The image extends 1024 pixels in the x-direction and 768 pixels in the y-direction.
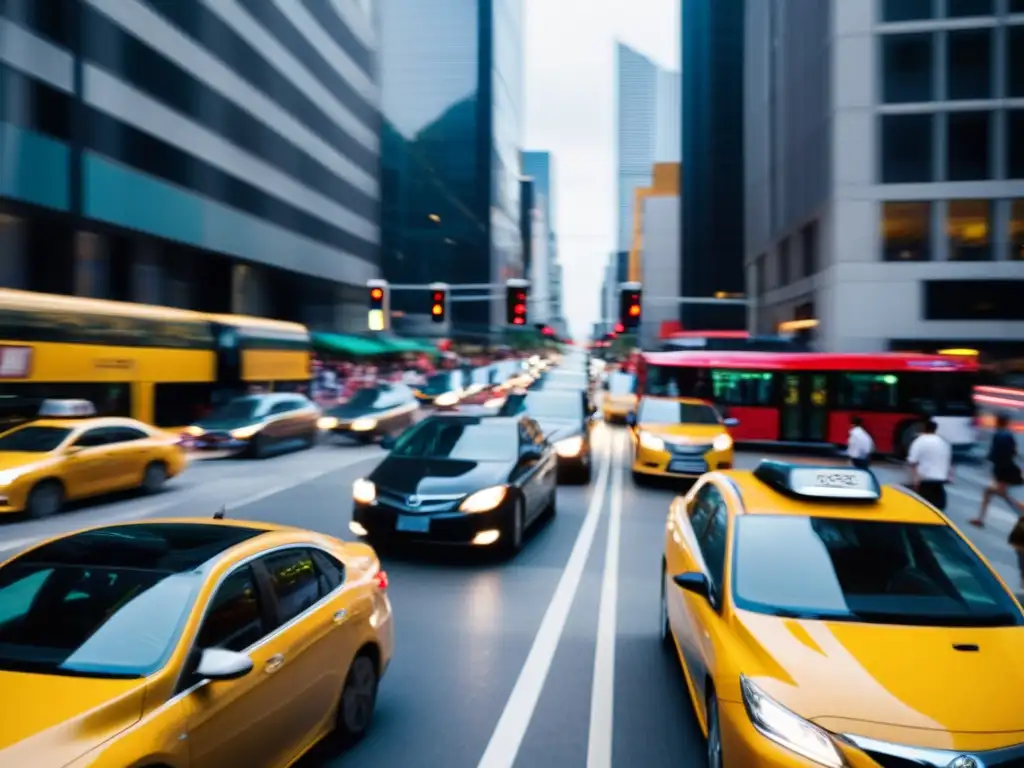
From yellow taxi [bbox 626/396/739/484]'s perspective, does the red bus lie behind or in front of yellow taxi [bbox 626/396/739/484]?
behind

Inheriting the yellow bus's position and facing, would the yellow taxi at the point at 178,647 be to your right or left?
on your left

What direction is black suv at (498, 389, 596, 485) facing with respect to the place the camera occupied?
facing the viewer

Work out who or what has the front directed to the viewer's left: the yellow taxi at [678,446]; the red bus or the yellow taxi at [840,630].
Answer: the red bus

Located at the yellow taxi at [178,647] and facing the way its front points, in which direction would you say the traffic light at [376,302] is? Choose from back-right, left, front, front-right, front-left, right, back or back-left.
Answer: back-right

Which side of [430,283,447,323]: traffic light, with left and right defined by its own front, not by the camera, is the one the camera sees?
front

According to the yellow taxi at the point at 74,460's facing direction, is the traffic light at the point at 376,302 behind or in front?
behind

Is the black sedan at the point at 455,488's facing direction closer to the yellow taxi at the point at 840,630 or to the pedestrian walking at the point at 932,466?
the yellow taxi

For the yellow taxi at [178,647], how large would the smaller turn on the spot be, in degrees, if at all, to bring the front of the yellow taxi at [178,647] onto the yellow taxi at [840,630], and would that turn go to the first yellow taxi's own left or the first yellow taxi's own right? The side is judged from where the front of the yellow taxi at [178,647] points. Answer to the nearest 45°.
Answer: approximately 135° to the first yellow taxi's own left

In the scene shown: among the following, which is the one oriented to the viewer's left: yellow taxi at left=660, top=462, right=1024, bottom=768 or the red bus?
the red bus

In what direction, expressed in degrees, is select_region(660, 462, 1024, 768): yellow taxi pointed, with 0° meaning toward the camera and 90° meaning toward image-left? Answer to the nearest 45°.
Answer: approximately 315°

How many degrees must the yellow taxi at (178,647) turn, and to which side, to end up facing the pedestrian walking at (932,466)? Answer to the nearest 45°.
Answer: approximately 180°

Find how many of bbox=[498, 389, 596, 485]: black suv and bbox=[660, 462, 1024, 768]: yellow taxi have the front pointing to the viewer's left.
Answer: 0

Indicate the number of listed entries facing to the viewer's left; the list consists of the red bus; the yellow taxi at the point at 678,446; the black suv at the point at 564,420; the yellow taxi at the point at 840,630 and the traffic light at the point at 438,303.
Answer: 1

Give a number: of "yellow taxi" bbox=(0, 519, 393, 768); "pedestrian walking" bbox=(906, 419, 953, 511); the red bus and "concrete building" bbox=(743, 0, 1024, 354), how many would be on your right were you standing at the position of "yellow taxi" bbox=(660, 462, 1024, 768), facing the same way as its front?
1

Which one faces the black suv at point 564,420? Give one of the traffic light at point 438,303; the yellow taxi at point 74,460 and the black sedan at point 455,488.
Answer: the traffic light

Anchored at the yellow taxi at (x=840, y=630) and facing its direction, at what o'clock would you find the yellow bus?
The yellow bus is roughly at 6 o'clock from the yellow taxi.

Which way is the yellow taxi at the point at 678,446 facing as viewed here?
toward the camera

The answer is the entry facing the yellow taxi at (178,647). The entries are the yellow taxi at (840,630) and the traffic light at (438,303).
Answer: the traffic light

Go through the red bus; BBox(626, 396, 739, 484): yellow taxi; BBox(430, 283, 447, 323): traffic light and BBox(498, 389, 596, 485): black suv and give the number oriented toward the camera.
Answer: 3
